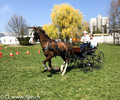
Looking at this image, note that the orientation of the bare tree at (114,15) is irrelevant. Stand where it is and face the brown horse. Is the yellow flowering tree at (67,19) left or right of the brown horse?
right

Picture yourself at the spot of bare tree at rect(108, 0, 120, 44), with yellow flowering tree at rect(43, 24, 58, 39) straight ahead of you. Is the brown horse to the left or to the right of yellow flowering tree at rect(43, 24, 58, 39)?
left

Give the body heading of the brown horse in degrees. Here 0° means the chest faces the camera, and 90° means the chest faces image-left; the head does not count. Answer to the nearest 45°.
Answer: approximately 90°
